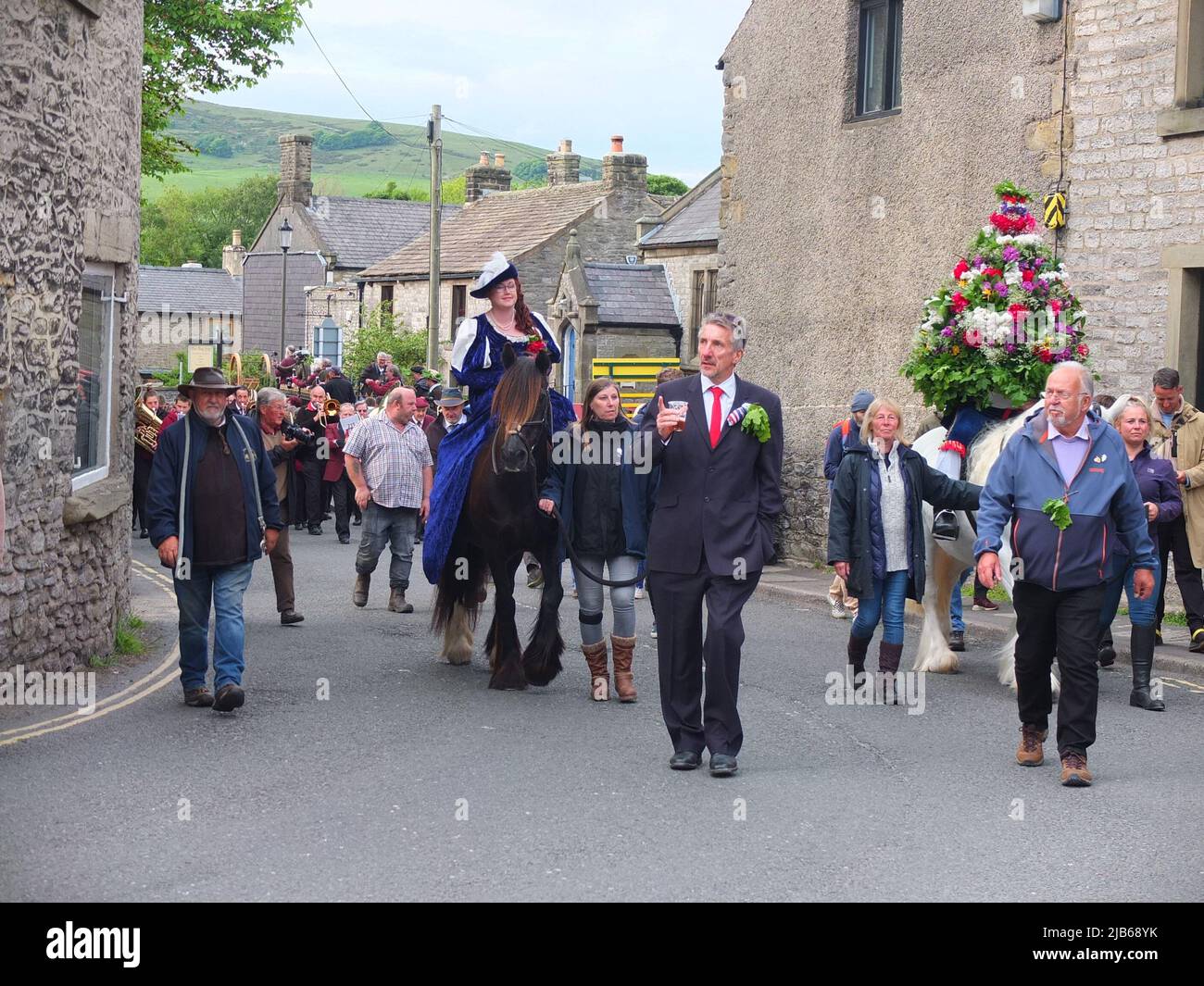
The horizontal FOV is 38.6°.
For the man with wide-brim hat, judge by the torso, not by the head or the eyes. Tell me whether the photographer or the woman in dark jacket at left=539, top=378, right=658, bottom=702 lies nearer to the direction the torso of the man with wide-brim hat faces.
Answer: the woman in dark jacket

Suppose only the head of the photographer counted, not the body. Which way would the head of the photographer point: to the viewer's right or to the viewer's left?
to the viewer's right

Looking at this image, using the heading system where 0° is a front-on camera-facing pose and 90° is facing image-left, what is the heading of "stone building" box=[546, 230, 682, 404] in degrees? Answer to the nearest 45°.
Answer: approximately 45°

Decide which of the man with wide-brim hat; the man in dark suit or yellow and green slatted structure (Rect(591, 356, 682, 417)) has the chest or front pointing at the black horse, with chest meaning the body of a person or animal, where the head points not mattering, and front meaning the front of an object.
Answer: the yellow and green slatted structure

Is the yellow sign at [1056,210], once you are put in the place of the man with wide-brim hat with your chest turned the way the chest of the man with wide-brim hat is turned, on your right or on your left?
on your left

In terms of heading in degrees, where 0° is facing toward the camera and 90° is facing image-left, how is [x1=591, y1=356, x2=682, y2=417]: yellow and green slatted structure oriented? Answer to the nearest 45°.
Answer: approximately 0°
